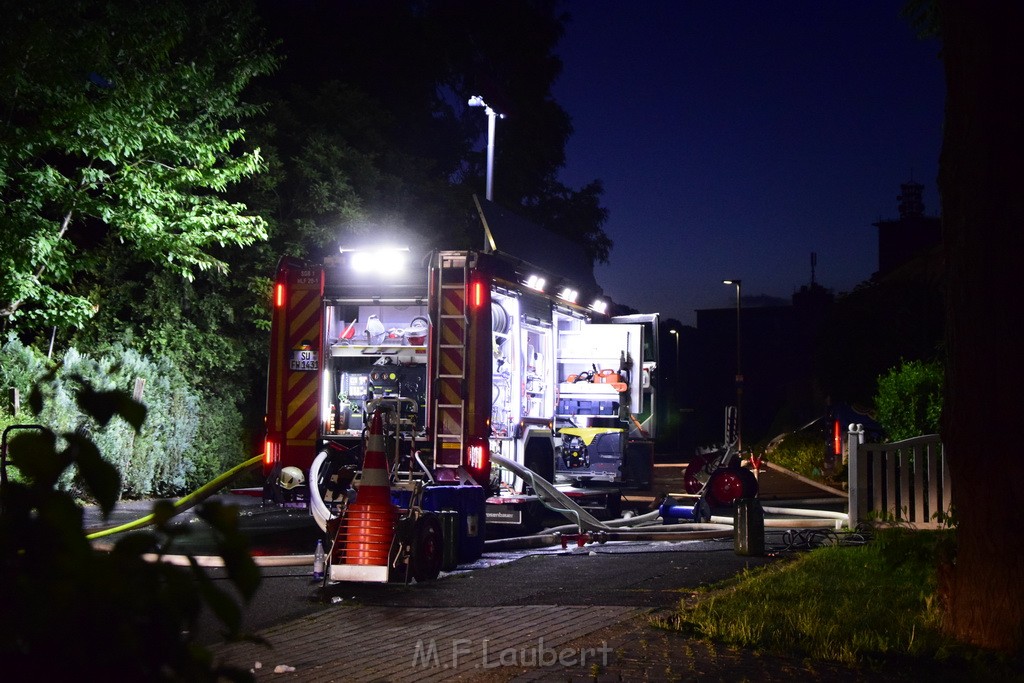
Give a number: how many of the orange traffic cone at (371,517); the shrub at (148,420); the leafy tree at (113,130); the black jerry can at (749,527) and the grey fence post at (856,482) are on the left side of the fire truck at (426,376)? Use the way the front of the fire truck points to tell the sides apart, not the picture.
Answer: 2

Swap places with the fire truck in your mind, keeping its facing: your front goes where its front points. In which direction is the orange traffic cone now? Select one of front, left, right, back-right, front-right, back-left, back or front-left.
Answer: back-right

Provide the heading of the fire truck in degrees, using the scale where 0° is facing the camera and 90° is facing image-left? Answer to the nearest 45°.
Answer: approximately 225°

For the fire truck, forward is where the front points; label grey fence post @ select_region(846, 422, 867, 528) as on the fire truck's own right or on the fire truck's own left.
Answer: on the fire truck's own right

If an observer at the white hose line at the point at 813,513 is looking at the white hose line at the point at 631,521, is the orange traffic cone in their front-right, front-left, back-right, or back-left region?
front-left

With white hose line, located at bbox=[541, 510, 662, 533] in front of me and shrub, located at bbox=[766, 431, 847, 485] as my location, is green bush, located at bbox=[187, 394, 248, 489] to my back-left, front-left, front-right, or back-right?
front-right

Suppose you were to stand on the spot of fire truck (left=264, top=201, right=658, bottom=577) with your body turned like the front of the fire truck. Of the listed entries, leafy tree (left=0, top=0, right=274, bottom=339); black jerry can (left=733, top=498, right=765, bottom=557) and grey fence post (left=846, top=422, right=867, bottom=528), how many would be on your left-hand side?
1

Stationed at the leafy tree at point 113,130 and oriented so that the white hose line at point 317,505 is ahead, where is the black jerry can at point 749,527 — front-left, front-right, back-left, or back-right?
front-left

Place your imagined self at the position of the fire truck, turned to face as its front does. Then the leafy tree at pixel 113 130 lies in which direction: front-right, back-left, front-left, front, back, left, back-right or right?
left

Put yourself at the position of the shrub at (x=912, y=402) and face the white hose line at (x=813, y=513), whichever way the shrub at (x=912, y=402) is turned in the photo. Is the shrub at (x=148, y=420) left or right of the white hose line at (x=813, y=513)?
right

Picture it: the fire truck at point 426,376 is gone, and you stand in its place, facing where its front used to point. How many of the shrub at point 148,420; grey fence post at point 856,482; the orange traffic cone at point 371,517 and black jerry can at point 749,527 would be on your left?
1

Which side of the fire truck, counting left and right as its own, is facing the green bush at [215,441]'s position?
left

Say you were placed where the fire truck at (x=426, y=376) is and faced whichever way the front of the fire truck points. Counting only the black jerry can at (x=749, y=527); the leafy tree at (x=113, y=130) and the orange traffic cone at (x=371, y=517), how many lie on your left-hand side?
1

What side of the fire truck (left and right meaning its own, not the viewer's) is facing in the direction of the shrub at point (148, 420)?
left

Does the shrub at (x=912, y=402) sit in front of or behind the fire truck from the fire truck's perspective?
in front

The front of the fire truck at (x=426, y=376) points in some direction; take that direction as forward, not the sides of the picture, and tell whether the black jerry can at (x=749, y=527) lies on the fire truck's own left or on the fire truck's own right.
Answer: on the fire truck's own right
